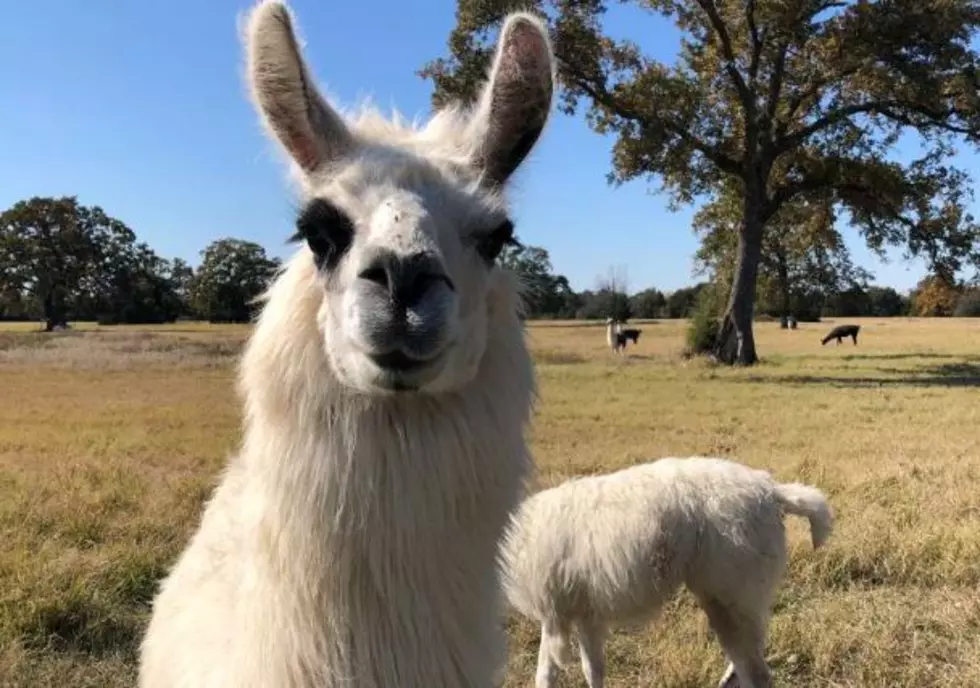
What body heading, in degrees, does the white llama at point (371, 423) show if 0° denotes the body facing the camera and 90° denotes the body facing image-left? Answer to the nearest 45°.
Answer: approximately 0°

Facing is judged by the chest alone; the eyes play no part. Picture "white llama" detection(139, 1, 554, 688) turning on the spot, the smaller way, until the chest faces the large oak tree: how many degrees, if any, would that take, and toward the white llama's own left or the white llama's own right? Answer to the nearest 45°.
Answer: approximately 135° to the white llama's own left

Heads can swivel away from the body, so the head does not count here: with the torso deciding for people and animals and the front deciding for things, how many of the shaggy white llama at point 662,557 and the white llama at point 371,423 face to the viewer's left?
1

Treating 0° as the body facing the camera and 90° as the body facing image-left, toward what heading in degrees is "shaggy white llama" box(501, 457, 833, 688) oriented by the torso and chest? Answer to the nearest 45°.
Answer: approximately 90°

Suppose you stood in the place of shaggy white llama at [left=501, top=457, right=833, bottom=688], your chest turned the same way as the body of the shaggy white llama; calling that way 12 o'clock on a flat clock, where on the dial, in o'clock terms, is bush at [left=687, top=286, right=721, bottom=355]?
The bush is roughly at 3 o'clock from the shaggy white llama.

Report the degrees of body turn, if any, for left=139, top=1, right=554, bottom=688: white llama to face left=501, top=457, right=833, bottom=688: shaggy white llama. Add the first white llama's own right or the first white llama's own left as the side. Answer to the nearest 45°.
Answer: approximately 135° to the first white llama's own left
